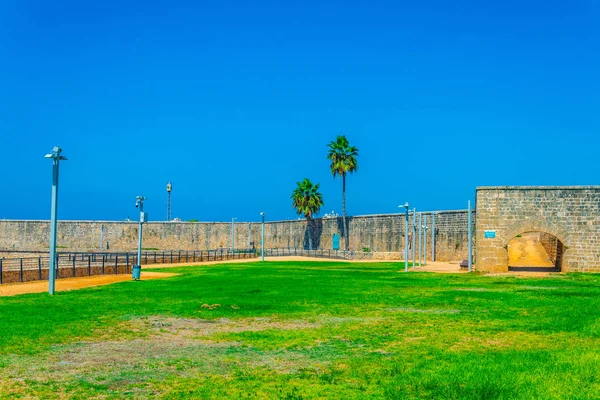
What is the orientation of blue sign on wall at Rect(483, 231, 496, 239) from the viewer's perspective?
toward the camera
